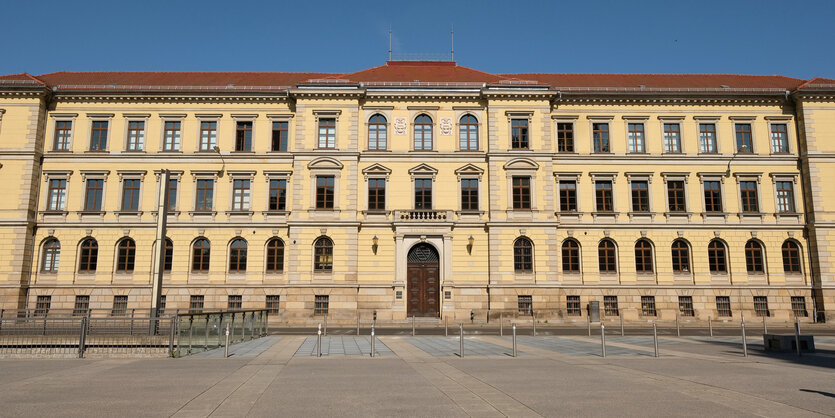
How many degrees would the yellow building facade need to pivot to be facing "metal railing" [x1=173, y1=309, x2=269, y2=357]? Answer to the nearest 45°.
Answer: approximately 45° to its right

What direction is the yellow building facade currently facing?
toward the camera
